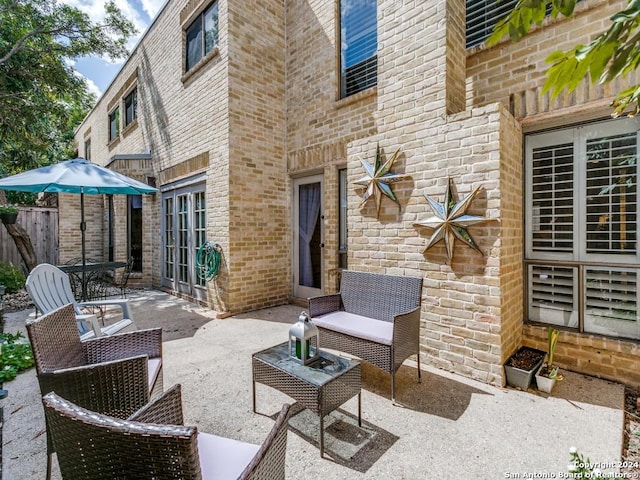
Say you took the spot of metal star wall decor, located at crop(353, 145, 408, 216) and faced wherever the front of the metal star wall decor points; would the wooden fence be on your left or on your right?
on your right

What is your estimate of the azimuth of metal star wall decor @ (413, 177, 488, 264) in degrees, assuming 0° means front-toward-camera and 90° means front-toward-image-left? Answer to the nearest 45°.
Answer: approximately 45°

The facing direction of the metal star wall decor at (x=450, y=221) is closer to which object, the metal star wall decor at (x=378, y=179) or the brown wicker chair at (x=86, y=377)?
the brown wicker chair

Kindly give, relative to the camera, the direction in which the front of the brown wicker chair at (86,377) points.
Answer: facing to the right of the viewer

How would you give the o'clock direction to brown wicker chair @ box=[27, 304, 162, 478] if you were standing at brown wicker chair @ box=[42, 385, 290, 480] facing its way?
brown wicker chair @ box=[27, 304, 162, 478] is roughly at 10 o'clock from brown wicker chair @ box=[42, 385, 290, 480].

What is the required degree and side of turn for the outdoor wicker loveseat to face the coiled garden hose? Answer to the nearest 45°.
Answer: approximately 90° to its right

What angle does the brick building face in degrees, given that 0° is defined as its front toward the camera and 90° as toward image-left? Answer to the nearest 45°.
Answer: approximately 45°

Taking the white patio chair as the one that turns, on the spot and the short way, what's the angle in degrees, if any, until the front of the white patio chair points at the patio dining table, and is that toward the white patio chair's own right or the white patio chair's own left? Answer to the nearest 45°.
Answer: approximately 135° to the white patio chair's own left

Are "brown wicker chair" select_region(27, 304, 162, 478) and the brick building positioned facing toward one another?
yes
